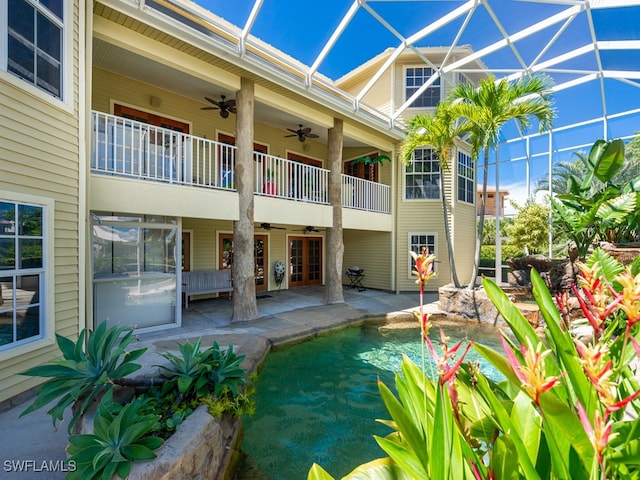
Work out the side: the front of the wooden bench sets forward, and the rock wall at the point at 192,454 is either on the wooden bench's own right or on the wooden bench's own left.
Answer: on the wooden bench's own right

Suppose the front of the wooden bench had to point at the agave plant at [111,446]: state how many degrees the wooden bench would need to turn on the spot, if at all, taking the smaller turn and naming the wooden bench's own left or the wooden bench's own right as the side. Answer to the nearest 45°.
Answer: approximately 45° to the wooden bench's own right

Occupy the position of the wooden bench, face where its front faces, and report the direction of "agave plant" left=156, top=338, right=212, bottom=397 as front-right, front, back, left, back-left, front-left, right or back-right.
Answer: front-right

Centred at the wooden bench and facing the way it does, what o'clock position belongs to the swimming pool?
The swimming pool is roughly at 1 o'clock from the wooden bench.

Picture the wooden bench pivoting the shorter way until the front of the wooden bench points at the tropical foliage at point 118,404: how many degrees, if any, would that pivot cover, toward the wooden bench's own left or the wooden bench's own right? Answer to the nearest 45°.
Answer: approximately 45° to the wooden bench's own right

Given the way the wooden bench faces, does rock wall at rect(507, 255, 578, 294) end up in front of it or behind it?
in front

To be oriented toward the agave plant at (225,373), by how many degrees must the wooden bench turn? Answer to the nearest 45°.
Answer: approximately 45° to its right

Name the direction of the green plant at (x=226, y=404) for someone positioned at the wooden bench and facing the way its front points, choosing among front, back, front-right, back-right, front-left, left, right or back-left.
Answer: front-right

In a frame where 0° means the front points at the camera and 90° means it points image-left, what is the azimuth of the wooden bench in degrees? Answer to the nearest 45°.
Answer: approximately 315°

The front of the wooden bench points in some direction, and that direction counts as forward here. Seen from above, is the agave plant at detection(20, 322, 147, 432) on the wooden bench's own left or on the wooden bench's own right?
on the wooden bench's own right
